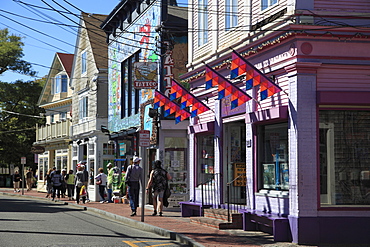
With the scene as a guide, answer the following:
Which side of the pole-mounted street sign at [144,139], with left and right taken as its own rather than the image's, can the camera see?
front

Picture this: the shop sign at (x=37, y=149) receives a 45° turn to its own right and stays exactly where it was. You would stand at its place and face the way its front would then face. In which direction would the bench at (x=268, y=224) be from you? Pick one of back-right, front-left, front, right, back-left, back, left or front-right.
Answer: front-left

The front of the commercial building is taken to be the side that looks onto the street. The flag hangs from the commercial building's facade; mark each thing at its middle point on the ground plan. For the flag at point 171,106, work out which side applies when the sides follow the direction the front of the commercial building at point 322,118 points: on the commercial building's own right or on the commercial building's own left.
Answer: on the commercial building's own right

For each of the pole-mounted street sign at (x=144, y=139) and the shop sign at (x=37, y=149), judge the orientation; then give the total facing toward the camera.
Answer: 2

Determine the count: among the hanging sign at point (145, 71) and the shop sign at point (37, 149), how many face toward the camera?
2

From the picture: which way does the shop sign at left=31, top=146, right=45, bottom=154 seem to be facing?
toward the camera

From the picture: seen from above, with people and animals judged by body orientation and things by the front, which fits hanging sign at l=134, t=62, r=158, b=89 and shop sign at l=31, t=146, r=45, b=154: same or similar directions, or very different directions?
same or similar directions

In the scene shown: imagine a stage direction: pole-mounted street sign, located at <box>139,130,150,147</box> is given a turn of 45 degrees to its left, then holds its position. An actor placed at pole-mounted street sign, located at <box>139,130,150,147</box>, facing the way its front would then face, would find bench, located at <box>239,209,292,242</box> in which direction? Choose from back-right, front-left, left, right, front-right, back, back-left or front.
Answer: front

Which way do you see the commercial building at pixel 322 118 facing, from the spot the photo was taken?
facing the viewer and to the left of the viewer
